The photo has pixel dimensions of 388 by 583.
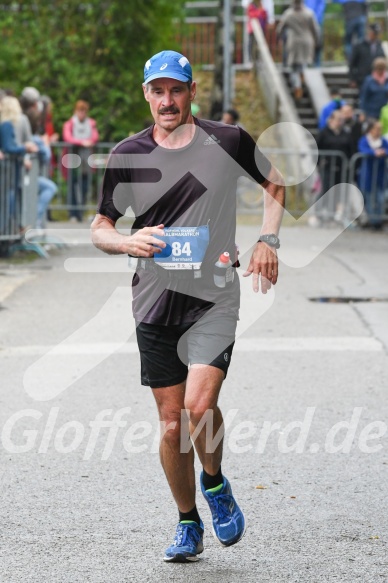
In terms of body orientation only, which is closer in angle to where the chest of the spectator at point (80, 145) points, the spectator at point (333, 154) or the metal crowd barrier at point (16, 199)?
the metal crowd barrier

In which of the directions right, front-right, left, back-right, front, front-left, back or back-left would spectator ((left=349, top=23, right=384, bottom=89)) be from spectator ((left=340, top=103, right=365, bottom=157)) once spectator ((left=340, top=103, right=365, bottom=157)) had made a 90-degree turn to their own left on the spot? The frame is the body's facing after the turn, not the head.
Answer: back-left

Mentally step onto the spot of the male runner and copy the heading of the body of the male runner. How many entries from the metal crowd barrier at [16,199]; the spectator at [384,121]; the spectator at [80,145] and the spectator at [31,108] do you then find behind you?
4

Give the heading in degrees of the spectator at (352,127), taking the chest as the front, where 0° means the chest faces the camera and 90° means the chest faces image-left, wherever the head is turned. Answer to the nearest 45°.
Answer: approximately 45°

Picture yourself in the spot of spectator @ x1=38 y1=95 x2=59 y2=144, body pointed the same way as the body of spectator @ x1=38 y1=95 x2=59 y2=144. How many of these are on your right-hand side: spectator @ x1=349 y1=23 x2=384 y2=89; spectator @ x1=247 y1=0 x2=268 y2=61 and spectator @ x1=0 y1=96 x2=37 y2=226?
1

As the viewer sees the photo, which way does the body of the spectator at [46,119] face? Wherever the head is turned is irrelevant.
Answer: to the viewer's right

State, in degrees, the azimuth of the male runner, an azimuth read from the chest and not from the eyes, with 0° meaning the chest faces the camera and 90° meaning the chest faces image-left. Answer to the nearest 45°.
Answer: approximately 0°

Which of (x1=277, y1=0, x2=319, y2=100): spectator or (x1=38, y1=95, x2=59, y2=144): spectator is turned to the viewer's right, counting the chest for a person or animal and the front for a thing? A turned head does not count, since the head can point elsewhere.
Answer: (x1=38, y1=95, x2=59, y2=144): spectator
